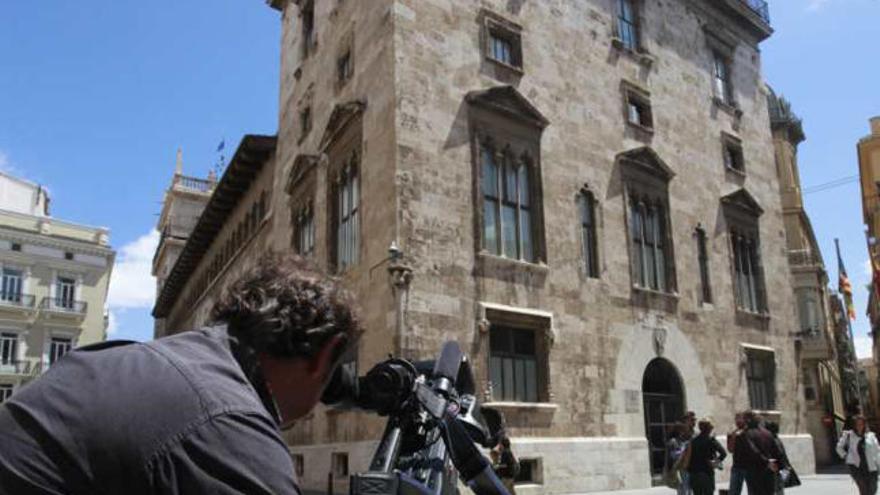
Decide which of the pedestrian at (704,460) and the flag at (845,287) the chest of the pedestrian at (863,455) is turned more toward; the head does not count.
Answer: the pedestrian

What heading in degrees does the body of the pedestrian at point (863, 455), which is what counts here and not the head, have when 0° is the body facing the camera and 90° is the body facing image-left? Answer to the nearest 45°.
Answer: approximately 0°

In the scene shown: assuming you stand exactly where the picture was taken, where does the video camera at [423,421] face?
facing away from the viewer and to the right of the viewer

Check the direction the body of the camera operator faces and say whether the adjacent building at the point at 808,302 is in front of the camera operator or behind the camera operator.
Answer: in front

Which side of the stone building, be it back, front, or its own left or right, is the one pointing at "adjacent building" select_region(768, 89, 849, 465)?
left

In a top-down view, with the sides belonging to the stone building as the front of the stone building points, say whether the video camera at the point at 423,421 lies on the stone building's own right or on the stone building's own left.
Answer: on the stone building's own right

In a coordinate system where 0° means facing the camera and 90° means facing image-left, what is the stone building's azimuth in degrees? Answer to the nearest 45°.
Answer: approximately 315°

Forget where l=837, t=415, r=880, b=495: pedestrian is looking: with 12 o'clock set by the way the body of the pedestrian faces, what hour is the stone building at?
The stone building is roughly at 4 o'clock from the pedestrian.

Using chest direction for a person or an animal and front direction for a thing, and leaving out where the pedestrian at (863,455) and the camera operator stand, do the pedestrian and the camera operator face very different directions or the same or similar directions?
very different directions

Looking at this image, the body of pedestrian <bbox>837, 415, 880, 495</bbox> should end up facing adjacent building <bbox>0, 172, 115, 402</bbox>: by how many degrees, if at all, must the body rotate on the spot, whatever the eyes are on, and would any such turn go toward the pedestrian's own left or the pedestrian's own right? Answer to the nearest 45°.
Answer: approximately 90° to the pedestrian's own right
